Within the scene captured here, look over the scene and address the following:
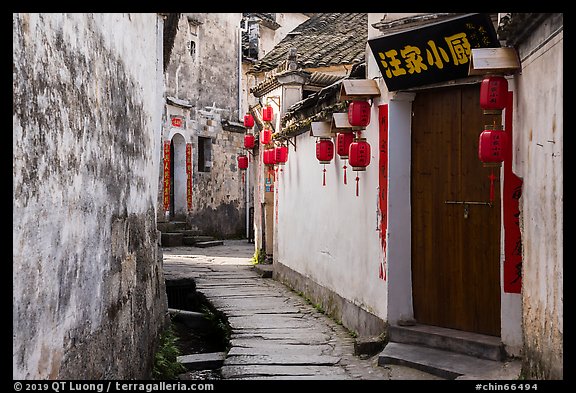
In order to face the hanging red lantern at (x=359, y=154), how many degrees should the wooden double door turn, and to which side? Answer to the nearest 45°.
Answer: approximately 90° to its right

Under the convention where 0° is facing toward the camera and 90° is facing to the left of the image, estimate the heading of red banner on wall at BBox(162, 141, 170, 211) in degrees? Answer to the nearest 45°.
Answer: approximately 0°

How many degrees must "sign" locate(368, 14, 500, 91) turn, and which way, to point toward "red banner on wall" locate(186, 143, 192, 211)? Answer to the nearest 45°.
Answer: approximately 90° to its right

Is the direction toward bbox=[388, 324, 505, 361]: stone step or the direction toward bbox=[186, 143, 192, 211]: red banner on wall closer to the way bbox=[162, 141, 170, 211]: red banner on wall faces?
the stone step

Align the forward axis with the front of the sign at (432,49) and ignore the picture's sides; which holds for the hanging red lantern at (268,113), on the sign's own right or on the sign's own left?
on the sign's own right

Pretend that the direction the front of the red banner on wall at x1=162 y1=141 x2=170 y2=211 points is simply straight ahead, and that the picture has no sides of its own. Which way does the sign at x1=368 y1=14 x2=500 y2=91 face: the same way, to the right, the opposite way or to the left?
to the right
